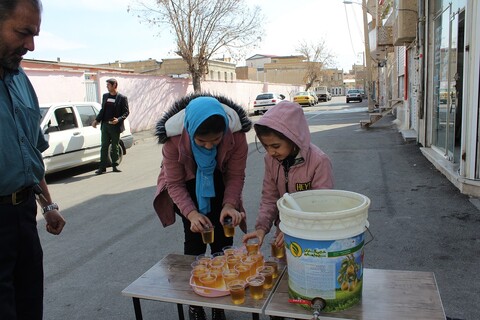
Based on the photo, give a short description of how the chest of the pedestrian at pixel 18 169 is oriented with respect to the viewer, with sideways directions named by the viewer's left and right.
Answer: facing the viewer and to the right of the viewer

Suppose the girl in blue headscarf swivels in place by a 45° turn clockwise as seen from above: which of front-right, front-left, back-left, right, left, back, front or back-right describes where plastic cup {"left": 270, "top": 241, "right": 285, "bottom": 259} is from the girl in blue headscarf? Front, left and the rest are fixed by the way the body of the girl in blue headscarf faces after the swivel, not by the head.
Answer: left

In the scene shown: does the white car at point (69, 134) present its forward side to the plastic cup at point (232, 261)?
no

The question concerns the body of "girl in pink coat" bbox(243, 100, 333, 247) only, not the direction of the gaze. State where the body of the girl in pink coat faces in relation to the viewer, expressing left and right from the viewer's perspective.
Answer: facing the viewer and to the left of the viewer

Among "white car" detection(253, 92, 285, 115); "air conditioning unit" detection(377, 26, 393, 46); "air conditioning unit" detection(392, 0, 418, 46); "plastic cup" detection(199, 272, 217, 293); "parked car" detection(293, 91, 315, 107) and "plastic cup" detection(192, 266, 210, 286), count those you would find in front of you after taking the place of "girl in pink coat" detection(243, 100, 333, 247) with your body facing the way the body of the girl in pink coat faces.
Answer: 2

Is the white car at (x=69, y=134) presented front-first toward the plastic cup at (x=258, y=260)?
no

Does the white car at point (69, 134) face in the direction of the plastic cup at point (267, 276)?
no

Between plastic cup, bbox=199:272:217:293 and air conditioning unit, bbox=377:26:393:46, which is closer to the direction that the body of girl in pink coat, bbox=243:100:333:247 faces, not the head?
the plastic cup

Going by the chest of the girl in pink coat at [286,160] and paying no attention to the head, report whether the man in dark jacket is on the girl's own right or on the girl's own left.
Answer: on the girl's own right

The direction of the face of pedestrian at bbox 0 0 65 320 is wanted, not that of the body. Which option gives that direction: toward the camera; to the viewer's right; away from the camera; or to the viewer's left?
to the viewer's right

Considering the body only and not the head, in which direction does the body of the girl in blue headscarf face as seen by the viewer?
toward the camera

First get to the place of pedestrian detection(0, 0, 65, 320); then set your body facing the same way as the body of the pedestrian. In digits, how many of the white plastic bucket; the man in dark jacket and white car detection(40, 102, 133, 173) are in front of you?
1

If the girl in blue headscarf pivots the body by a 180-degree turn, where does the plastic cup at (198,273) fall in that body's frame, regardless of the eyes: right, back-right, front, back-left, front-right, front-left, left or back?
back

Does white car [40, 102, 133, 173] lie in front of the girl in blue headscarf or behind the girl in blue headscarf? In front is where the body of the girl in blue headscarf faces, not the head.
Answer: behind

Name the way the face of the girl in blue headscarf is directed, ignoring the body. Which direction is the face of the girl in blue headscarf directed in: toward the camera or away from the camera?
toward the camera
